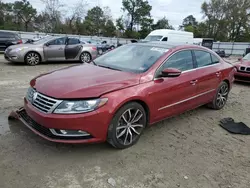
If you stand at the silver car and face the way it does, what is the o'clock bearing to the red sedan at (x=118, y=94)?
The red sedan is roughly at 9 o'clock from the silver car.

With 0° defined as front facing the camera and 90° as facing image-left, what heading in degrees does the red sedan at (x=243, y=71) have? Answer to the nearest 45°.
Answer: approximately 45°

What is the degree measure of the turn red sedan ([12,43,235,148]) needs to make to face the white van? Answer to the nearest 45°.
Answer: approximately 135° to its right

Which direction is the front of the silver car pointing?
to the viewer's left

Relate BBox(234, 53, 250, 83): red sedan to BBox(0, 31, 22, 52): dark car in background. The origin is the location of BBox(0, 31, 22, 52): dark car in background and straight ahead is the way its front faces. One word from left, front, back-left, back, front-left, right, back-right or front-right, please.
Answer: back-left

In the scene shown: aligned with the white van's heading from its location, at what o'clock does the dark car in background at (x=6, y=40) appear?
The dark car in background is roughly at 12 o'clock from the white van.

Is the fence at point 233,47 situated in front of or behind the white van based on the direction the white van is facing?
behind
